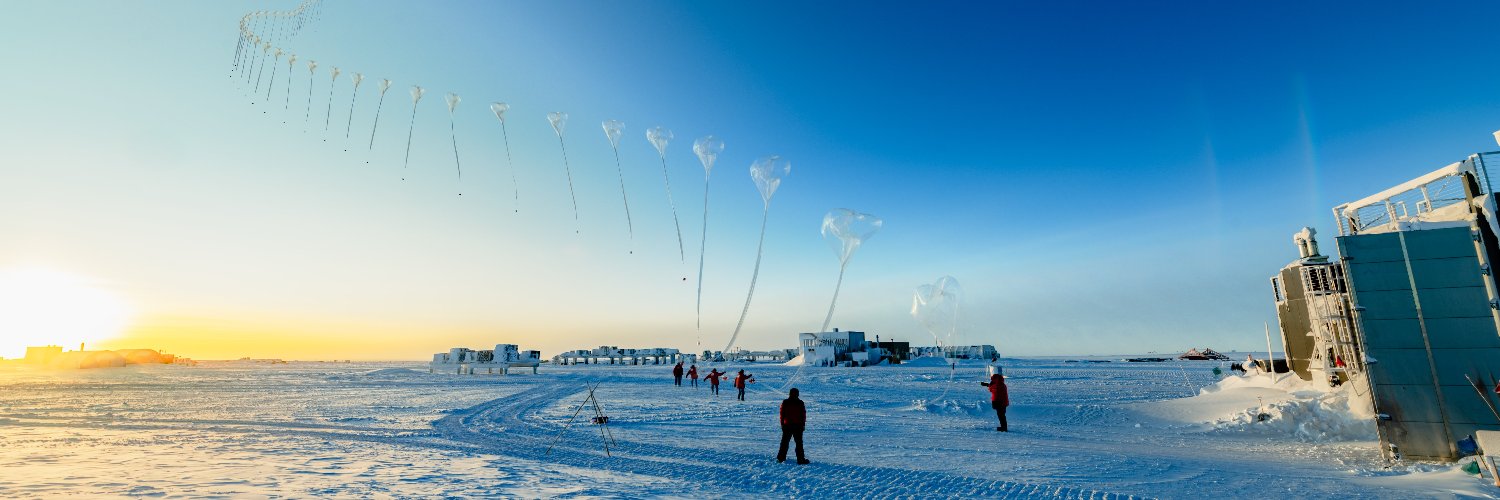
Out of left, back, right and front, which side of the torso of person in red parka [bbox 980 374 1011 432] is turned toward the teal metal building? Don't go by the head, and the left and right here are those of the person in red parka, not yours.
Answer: back

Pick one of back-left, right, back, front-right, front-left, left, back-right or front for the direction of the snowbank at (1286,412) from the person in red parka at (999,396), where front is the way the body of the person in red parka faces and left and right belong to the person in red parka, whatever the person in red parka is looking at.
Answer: back

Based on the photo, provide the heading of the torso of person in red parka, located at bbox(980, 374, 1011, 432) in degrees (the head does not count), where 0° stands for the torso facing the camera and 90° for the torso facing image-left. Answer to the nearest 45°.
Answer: approximately 90°

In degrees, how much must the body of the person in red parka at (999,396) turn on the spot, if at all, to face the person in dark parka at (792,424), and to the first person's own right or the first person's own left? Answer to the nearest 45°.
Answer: approximately 45° to the first person's own left

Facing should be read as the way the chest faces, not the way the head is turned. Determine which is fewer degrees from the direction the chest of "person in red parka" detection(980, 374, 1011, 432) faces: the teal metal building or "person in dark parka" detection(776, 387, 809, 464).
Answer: the person in dark parka

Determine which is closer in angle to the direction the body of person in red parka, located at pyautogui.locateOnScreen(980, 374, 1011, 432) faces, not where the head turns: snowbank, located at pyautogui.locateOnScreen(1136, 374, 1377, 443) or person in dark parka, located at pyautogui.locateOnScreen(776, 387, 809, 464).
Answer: the person in dark parka
